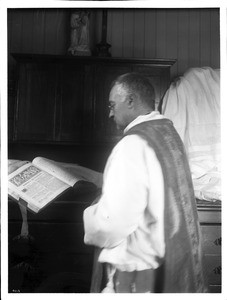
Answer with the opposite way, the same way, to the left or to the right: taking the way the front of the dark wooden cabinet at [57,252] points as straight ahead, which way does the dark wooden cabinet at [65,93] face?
the same way

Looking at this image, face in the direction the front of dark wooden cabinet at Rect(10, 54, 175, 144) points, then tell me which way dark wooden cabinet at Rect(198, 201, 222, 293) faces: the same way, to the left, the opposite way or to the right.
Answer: the same way

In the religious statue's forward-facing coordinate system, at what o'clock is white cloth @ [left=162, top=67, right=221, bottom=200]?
The white cloth is roughly at 10 o'clock from the religious statue.

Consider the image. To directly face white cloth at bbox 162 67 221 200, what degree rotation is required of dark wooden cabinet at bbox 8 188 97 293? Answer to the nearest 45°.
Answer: approximately 90° to its left

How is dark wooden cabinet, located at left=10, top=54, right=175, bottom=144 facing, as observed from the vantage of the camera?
facing the viewer

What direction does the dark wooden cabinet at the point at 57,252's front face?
toward the camera

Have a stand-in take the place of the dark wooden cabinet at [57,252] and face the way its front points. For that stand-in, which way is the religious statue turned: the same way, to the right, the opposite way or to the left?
the same way

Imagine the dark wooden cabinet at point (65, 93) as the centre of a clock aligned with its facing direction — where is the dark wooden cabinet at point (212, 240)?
the dark wooden cabinet at point (212, 240) is roughly at 10 o'clock from the dark wooden cabinet at point (65, 93).

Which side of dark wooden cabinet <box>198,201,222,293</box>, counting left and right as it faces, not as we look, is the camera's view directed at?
front
